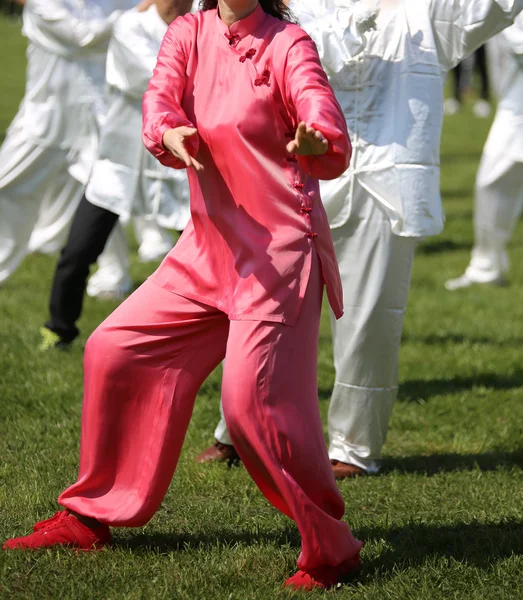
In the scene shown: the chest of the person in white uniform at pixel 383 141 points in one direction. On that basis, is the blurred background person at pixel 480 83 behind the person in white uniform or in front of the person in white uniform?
behind

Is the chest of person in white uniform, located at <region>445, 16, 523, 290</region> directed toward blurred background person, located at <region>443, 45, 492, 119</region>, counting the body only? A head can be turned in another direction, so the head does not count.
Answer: no

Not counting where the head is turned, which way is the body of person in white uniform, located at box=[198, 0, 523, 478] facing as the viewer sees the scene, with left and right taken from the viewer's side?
facing the viewer and to the left of the viewer

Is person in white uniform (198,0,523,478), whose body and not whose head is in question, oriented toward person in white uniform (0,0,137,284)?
no

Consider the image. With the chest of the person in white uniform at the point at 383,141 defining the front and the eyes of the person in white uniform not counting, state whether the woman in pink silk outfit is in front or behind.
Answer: in front

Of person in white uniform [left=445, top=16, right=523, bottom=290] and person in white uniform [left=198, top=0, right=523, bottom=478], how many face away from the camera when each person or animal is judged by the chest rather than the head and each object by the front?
0

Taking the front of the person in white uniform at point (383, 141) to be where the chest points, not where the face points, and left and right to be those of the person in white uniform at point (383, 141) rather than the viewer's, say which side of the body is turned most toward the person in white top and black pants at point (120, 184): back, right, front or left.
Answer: right
